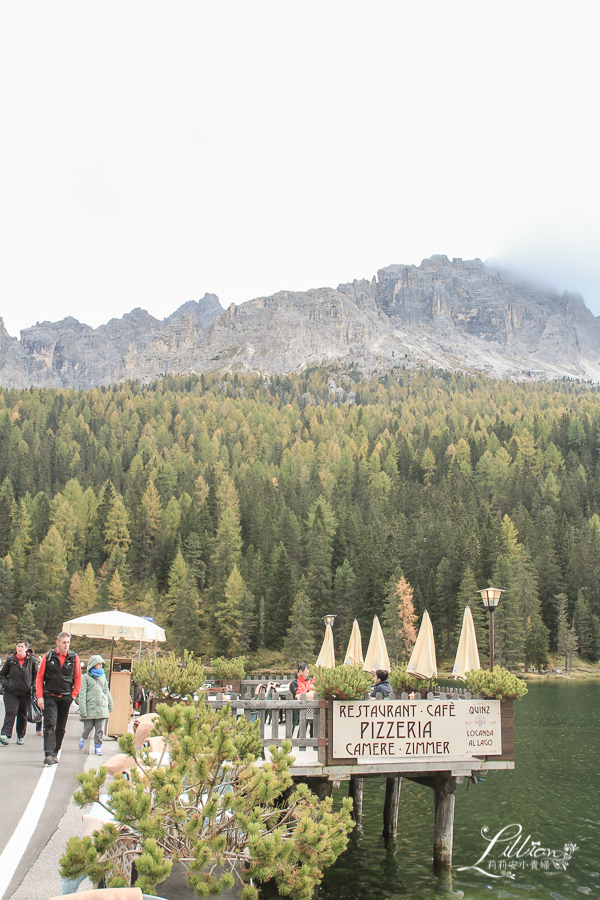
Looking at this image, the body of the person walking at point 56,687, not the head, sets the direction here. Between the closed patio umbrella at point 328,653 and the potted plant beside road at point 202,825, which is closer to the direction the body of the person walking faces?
the potted plant beside road

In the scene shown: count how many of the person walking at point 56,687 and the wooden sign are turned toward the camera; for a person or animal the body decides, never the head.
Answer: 2

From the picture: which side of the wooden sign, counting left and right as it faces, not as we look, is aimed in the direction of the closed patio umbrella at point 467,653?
back

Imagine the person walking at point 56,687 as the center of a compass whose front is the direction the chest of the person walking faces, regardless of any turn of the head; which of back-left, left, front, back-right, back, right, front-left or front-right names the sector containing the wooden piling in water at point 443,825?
left

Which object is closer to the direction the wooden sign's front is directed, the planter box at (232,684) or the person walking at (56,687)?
the person walking

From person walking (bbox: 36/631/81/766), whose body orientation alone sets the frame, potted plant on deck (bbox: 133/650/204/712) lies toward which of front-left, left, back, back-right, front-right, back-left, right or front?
back-left

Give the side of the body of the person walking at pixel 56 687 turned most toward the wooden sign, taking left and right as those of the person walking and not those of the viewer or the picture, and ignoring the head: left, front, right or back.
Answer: left

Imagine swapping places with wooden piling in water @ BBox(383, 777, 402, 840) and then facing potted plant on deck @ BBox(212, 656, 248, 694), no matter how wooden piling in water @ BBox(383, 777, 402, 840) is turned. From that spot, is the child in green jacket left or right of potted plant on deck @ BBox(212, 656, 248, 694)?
left
